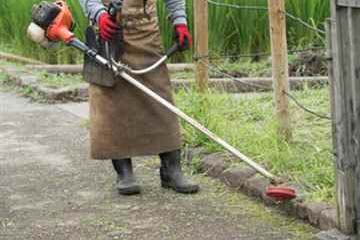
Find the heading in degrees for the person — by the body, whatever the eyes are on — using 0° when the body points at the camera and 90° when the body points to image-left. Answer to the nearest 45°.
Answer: approximately 315°

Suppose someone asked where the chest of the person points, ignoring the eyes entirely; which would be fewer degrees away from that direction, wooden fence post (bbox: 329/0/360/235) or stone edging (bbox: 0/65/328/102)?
the wooden fence post

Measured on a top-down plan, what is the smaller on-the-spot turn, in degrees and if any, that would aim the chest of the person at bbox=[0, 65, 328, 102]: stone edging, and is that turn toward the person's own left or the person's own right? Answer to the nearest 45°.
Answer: approximately 135° to the person's own left

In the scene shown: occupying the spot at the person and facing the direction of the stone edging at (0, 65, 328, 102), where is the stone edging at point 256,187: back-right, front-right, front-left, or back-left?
back-right
